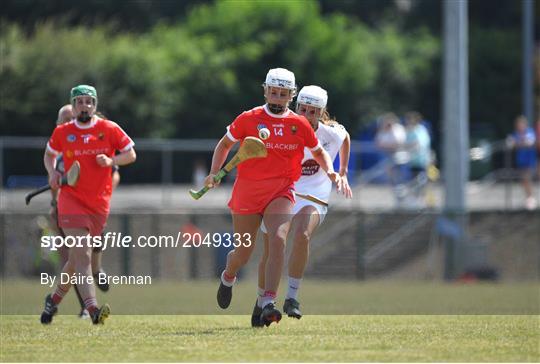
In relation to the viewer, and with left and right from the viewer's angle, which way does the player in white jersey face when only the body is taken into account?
facing the viewer and to the left of the viewer

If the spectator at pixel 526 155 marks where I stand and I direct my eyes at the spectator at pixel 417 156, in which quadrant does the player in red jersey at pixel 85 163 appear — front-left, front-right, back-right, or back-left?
front-left

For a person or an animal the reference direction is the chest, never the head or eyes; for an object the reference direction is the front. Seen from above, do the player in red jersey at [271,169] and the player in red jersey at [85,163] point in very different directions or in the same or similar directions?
same or similar directions

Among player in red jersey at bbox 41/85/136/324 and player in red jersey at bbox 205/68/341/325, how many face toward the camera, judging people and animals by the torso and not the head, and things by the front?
2

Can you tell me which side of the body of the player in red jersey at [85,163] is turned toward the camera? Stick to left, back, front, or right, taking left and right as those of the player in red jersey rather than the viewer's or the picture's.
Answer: front

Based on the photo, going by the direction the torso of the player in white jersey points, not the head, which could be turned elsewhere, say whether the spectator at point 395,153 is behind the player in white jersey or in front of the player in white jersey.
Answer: behind

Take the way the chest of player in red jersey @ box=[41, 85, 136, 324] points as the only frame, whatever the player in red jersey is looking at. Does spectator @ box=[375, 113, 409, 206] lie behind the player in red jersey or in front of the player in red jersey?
behind

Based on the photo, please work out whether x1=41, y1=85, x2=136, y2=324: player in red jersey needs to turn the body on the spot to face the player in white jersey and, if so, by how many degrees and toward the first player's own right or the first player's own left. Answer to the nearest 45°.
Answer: approximately 90° to the first player's own left

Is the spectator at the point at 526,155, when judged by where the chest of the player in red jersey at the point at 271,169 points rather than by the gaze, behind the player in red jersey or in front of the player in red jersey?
behind

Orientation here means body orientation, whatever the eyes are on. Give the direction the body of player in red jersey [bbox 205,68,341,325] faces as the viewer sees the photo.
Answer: toward the camera

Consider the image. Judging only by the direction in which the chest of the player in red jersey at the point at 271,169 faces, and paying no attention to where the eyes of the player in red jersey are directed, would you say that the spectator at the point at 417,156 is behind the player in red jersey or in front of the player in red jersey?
behind

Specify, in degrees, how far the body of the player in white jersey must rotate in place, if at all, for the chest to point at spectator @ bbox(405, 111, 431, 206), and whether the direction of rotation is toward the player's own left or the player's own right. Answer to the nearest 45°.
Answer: approximately 135° to the player's own right
